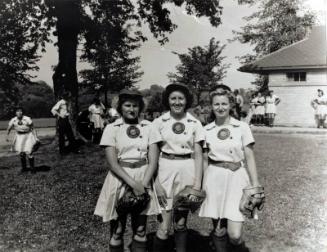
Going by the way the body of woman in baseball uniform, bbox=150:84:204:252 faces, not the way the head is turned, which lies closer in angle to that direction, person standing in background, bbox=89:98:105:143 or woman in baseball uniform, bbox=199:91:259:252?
the woman in baseball uniform

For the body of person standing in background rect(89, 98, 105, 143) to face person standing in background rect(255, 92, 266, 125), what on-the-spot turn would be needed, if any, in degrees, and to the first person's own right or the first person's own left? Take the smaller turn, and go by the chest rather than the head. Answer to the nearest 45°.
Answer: approximately 90° to the first person's own left

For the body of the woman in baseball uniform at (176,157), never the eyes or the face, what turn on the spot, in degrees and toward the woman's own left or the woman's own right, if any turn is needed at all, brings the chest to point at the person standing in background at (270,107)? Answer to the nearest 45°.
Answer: approximately 180°

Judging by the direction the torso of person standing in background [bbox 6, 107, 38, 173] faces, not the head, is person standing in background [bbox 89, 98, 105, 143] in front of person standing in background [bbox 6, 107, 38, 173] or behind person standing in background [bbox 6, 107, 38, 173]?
behind

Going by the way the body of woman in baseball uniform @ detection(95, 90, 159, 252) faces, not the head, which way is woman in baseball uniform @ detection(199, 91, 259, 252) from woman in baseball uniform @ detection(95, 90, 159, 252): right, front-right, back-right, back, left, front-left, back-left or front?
left

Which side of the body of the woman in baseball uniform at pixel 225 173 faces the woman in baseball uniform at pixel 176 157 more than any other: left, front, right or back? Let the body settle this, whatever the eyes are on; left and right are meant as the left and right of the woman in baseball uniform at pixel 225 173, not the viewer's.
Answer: right

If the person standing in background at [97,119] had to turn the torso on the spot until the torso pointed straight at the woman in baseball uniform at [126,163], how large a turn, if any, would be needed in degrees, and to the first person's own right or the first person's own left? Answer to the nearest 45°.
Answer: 0° — they already face them

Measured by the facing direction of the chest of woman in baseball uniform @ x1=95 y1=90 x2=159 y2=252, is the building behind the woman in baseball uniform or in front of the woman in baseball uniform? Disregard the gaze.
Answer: behind
